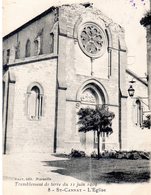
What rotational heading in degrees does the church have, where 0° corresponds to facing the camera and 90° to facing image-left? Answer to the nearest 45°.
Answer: approximately 315°
